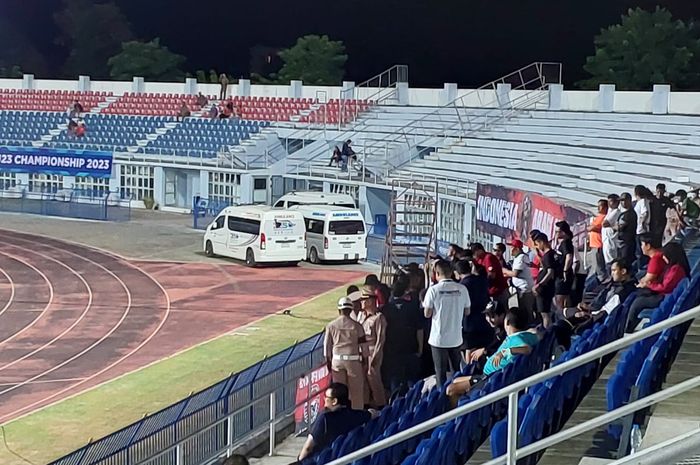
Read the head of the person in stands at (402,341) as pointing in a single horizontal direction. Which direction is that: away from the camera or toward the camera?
away from the camera

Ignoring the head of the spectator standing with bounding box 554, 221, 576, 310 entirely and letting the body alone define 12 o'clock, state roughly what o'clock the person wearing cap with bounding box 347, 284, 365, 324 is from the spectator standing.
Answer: The person wearing cap is roughly at 11 o'clock from the spectator standing.

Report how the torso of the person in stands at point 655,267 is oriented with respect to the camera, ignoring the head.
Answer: to the viewer's left

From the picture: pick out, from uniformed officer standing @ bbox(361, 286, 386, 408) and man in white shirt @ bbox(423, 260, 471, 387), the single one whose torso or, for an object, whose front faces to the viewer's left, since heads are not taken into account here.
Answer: the uniformed officer standing

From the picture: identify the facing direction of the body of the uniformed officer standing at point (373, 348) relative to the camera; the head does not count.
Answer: to the viewer's left

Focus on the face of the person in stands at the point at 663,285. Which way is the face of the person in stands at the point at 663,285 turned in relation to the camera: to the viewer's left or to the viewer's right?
to the viewer's left

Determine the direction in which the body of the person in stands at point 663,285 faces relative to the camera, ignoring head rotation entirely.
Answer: to the viewer's left

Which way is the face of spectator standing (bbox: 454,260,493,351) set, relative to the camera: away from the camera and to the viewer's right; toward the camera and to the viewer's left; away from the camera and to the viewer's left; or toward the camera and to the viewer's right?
away from the camera and to the viewer's left

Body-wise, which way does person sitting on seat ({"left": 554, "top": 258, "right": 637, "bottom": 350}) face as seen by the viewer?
to the viewer's left
